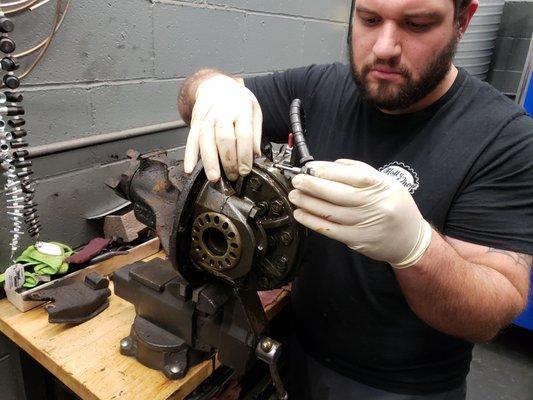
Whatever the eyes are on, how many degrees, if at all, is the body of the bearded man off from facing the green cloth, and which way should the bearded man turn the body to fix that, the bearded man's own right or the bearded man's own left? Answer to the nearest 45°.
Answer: approximately 45° to the bearded man's own right

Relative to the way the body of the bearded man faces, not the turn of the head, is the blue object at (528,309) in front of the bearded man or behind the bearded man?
behind

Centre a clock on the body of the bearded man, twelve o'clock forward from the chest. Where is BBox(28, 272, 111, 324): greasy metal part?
The greasy metal part is roughly at 1 o'clock from the bearded man.

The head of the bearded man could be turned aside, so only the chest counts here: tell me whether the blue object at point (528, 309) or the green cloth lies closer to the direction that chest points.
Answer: the green cloth

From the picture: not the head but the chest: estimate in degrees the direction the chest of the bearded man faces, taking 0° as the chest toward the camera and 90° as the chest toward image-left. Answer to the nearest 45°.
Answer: approximately 45°
